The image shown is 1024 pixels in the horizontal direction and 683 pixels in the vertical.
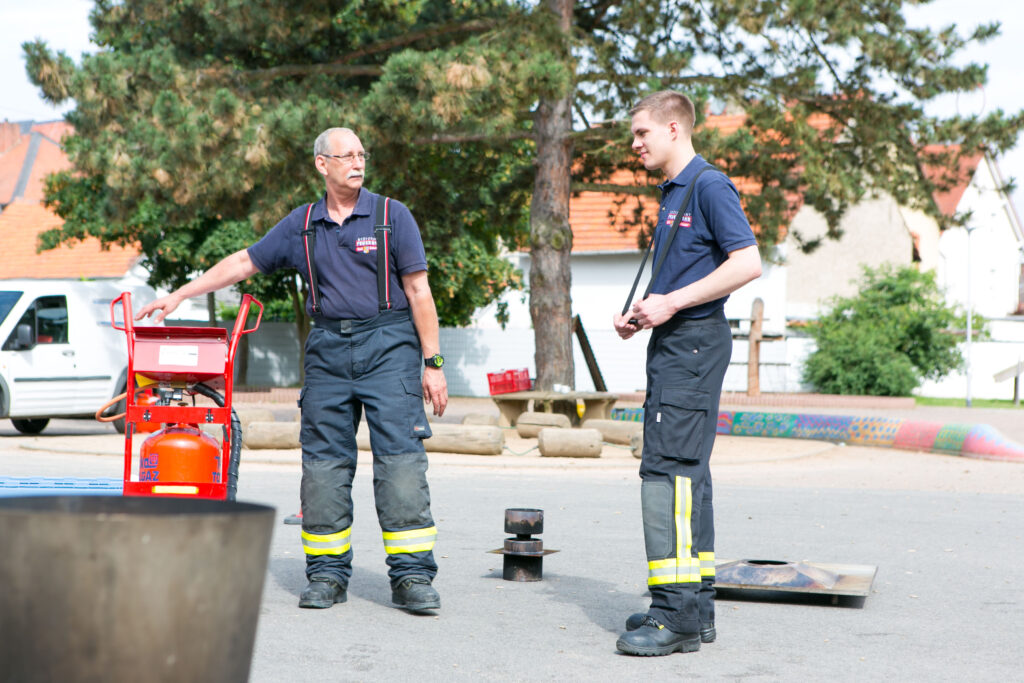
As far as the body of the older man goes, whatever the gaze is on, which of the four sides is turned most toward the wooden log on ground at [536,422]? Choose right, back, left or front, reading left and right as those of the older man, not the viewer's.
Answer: back

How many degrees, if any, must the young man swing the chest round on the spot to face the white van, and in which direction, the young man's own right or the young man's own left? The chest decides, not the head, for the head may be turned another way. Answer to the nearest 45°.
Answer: approximately 45° to the young man's own right

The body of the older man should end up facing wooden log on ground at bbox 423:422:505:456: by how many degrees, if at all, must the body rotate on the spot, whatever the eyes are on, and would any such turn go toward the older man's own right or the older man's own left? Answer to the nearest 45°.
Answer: approximately 180°

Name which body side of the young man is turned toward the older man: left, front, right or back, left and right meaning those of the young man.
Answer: front

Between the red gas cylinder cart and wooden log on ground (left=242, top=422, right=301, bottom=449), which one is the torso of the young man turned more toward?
the red gas cylinder cart

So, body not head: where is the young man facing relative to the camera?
to the viewer's left

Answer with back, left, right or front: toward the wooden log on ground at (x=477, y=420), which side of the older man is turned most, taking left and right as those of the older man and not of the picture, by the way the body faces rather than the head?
back

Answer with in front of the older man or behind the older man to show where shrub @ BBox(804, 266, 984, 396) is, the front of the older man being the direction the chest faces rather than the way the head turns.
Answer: behind

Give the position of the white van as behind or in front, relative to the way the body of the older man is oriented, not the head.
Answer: behind

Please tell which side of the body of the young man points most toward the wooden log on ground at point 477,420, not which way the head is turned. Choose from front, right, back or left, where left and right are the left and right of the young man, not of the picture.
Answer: right

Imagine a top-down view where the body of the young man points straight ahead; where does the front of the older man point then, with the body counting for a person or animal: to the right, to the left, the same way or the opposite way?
to the left

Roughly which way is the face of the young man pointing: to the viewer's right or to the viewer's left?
to the viewer's left

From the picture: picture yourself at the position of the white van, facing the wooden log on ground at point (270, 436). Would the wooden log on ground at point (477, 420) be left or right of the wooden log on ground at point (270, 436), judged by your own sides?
left

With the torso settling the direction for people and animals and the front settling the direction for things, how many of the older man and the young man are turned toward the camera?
1

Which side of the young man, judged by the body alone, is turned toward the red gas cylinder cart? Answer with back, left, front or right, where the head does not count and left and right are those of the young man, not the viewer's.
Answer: front
